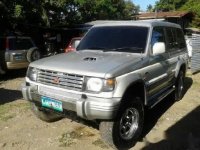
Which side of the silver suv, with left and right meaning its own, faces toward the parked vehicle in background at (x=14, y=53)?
right
